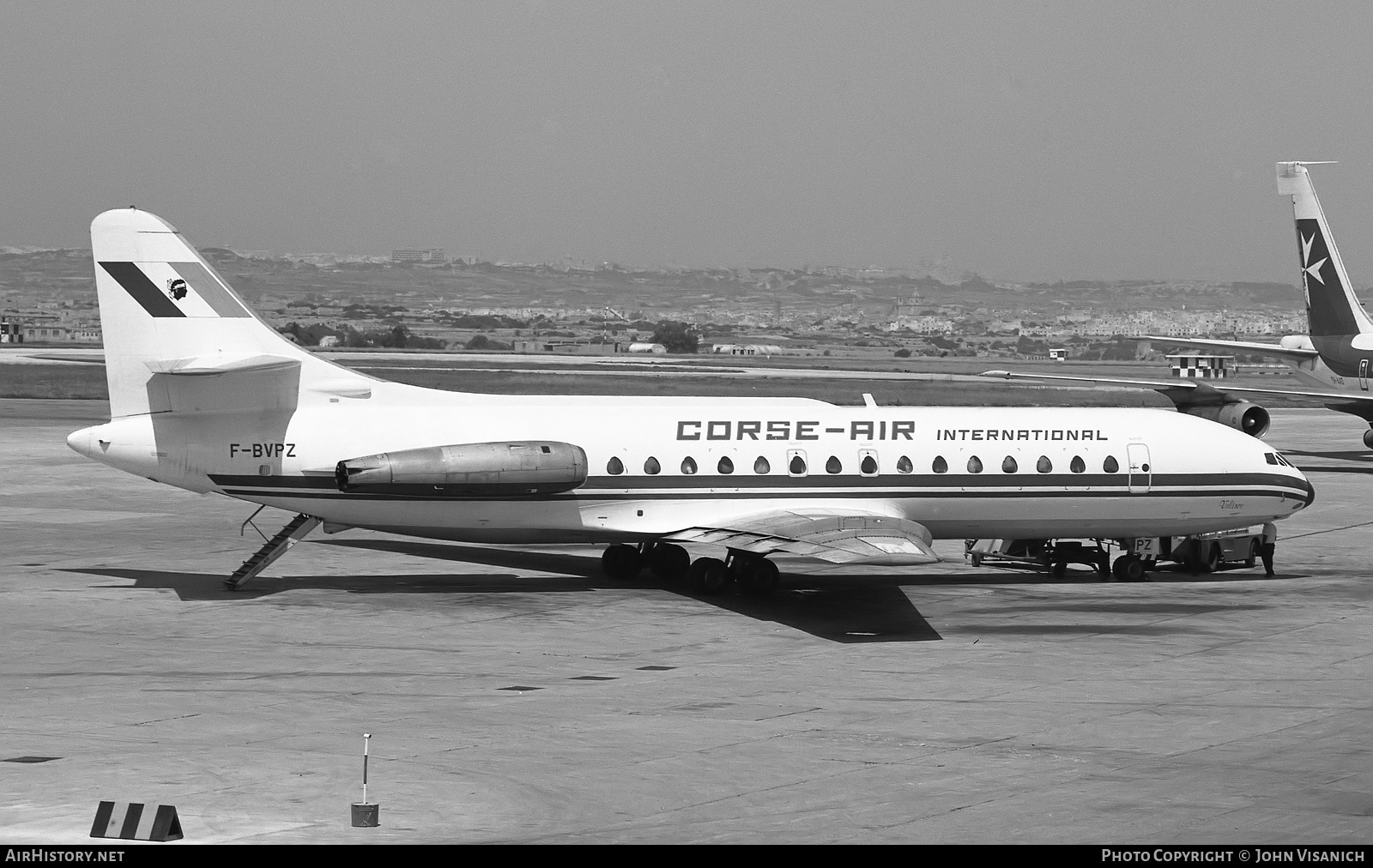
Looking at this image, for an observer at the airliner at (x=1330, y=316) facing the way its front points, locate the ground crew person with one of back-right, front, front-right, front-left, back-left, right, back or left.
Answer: front-right

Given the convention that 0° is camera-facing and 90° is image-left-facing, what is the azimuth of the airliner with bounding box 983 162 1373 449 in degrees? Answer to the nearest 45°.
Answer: approximately 315°

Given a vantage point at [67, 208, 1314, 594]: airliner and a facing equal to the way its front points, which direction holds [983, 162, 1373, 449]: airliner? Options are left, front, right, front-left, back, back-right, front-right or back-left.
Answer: front-left

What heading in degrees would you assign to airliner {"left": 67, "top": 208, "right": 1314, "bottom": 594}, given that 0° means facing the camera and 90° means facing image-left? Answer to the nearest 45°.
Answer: approximately 270°

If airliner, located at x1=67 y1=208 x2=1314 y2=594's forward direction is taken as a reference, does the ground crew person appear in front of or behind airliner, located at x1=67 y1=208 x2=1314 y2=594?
in front

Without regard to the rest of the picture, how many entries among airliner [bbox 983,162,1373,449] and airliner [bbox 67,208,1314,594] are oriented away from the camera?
0

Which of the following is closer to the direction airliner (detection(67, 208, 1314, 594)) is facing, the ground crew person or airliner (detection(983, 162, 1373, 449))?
the ground crew person

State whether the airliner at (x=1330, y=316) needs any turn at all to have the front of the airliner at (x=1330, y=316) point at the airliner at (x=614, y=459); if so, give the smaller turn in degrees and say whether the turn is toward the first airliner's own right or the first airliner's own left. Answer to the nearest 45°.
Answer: approximately 90° to the first airliner's own right
